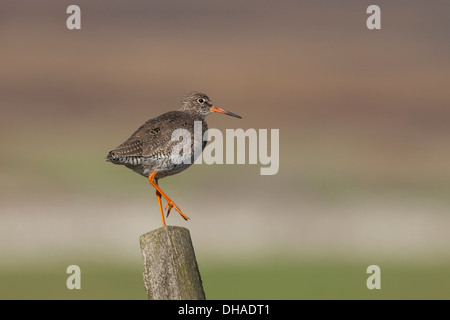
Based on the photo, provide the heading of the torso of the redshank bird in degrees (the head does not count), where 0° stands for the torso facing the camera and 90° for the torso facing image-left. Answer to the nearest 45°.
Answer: approximately 270°
